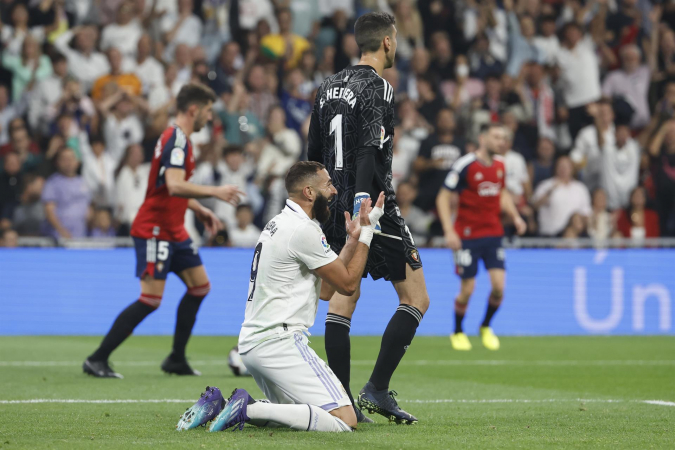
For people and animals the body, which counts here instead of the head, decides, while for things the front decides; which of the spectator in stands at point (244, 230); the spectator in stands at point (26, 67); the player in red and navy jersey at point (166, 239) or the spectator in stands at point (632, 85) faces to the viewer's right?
the player in red and navy jersey

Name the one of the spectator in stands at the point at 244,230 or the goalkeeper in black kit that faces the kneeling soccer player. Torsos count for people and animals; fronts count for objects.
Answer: the spectator in stands

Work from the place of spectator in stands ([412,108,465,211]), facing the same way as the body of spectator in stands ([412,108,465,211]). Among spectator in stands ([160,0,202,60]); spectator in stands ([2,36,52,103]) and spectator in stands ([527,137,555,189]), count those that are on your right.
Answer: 2

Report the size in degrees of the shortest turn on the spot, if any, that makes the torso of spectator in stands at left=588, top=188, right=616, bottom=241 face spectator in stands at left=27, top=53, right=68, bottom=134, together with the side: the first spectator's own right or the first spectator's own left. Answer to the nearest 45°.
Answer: approximately 90° to the first spectator's own right

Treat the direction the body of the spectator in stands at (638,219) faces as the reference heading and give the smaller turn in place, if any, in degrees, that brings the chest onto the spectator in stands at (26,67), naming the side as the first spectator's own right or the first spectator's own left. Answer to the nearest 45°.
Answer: approximately 90° to the first spectator's own right

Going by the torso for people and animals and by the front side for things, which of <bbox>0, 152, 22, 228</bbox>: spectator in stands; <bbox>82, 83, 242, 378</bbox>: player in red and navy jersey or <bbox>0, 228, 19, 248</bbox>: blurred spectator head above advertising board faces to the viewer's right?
the player in red and navy jersey

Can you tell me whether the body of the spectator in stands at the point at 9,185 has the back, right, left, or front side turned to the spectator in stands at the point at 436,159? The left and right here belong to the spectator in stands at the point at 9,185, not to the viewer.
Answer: left

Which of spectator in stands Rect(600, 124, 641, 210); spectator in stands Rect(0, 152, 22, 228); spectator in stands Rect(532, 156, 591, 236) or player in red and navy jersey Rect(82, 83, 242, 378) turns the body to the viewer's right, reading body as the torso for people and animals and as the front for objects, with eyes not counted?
the player in red and navy jersey

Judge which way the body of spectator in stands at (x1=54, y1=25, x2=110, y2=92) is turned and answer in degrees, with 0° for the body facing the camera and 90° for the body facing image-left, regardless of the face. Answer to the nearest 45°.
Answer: approximately 0°
